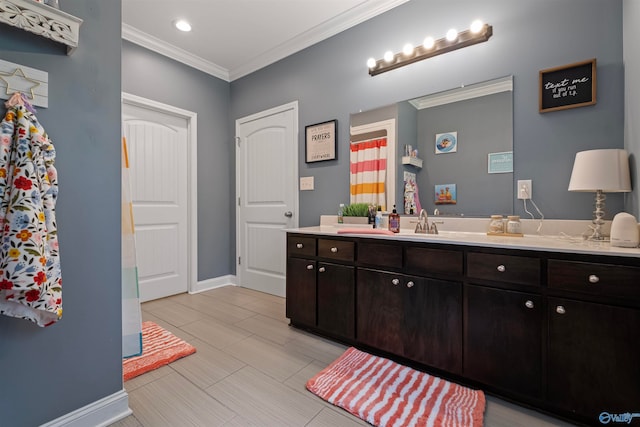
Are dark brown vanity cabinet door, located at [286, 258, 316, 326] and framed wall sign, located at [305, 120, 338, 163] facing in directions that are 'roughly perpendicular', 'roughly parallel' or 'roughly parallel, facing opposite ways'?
roughly parallel

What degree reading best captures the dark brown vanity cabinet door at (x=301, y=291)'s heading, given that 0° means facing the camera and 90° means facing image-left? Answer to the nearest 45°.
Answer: approximately 45°

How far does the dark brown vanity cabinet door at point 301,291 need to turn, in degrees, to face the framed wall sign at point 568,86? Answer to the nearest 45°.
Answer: approximately 90° to its left

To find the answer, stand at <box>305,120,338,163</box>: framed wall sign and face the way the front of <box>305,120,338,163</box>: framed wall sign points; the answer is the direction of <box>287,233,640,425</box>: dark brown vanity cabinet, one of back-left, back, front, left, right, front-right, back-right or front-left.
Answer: left

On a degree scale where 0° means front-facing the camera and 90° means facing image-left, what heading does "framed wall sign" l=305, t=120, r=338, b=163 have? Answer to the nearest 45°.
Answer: approximately 45°

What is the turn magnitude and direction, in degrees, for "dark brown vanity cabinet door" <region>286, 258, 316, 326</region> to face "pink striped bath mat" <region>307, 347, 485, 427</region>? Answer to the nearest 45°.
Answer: approximately 90° to its left

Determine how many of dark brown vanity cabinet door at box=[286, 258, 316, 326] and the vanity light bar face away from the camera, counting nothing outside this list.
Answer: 0

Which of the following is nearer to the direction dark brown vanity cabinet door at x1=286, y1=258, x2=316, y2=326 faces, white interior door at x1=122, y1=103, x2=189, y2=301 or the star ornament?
the star ornament

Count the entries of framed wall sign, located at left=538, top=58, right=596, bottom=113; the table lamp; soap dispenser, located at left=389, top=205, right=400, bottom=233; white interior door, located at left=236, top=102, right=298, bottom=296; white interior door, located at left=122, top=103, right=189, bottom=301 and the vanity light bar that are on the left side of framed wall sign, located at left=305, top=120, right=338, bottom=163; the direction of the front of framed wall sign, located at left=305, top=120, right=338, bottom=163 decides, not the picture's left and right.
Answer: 4

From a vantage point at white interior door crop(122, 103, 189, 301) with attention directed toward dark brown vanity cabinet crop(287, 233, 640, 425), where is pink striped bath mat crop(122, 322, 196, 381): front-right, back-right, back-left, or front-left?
front-right

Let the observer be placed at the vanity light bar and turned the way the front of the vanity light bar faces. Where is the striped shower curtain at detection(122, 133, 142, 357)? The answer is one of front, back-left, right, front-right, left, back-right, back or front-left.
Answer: front

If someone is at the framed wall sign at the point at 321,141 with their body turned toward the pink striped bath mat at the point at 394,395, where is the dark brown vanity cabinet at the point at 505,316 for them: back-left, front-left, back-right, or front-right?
front-left

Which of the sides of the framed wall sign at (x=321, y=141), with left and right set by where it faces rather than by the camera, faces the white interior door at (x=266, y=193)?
right
